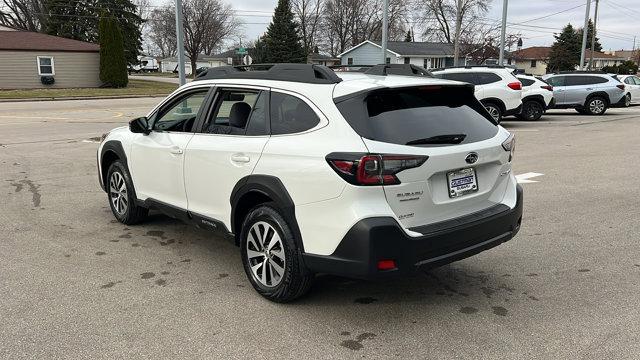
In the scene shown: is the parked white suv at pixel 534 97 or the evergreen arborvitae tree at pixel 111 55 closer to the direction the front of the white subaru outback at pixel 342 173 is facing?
the evergreen arborvitae tree

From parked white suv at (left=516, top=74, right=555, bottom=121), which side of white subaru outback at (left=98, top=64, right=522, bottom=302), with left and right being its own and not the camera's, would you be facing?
right

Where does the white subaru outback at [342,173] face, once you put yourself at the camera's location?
facing away from the viewer and to the left of the viewer

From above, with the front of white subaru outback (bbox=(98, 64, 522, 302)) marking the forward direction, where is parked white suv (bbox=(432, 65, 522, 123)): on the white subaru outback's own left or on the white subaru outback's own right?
on the white subaru outback's own right

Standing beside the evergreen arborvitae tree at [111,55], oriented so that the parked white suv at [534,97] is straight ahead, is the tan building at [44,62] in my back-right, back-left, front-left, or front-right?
back-right

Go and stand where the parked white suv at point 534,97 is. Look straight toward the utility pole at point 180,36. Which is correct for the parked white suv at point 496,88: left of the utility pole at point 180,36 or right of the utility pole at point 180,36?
left

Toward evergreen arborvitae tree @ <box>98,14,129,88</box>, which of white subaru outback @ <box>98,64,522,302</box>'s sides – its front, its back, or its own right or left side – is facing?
front

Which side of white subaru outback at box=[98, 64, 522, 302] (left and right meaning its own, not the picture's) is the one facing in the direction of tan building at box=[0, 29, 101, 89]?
front

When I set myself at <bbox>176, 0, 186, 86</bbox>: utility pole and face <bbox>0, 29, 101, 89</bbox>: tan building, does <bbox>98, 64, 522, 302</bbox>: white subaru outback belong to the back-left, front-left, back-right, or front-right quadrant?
back-left

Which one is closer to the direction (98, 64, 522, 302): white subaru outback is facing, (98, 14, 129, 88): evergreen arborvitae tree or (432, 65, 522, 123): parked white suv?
the evergreen arborvitae tree

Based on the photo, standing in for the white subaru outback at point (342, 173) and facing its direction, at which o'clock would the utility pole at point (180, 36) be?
The utility pole is roughly at 1 o'clock from the white subaru outback.

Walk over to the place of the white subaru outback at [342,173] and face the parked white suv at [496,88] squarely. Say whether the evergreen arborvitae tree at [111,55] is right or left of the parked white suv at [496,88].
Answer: left
